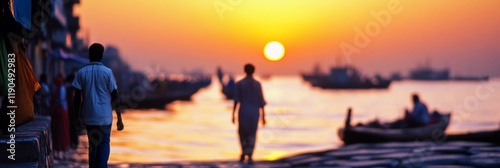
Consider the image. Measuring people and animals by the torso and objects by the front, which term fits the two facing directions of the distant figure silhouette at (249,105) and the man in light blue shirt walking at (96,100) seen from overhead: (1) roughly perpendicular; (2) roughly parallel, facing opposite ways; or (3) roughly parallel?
roughly parallel

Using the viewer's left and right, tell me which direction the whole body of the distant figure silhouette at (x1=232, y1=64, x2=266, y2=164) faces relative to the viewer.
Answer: facing away from the viewer

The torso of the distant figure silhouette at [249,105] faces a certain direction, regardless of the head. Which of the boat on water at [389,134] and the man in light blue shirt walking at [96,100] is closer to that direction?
the boat on water

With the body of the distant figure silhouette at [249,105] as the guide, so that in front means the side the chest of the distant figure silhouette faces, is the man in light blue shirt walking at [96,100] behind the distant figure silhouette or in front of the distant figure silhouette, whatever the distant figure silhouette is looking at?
behind

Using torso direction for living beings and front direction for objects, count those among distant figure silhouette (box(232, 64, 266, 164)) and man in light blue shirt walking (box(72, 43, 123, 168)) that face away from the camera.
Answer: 2

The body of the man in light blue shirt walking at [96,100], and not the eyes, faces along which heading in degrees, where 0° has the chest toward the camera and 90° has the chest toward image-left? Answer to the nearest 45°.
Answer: approximately 180°
